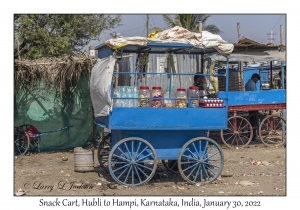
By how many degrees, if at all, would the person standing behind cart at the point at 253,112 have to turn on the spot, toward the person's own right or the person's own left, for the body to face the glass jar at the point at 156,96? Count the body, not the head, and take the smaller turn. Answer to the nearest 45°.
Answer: approximately 90° to the person's own right

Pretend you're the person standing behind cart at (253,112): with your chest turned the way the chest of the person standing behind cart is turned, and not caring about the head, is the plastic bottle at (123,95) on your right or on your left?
on your right

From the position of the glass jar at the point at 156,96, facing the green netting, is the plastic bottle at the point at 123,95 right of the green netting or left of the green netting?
left

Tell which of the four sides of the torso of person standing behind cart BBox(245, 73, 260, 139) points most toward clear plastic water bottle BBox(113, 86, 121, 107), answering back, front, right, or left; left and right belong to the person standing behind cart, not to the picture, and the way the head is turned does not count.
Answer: right

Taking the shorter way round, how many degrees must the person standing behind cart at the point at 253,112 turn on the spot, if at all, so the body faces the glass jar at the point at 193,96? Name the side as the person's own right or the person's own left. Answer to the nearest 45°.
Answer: approximately 90° to the person's own right

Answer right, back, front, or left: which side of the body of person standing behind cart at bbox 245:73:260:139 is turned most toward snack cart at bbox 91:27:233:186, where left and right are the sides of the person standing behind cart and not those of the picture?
right

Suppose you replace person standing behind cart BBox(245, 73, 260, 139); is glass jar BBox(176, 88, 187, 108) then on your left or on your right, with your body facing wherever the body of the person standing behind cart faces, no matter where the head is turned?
on your right
